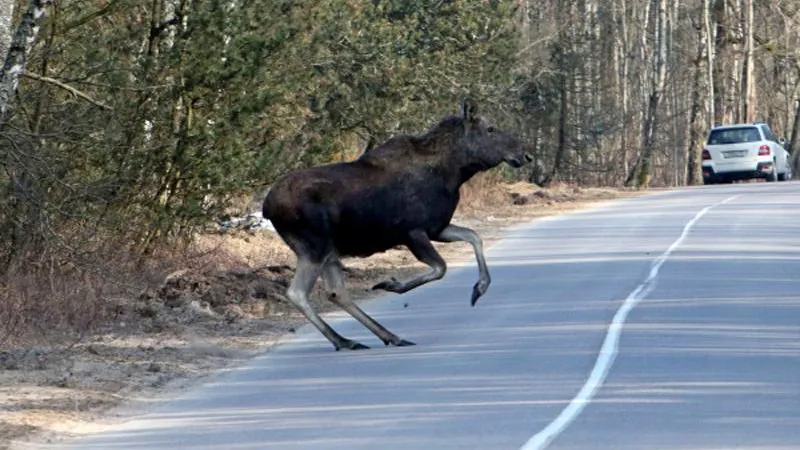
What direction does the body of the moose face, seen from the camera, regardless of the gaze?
to the viewer's right

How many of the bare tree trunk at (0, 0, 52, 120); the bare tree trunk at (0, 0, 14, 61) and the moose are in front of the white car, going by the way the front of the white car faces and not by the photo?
0

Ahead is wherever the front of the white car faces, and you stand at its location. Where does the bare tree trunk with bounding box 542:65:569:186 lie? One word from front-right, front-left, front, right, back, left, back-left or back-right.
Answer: left

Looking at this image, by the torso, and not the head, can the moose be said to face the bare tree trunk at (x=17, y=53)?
no

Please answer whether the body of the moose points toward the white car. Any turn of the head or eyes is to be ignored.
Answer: no

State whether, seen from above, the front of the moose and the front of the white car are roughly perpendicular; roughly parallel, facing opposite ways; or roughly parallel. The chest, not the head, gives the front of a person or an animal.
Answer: roughly perpendicular

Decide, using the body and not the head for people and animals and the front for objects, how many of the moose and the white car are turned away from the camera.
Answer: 1

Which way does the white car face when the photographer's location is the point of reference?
facing away from the viewer

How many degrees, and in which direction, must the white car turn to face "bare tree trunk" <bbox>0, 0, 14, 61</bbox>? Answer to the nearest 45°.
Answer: approximately 180°

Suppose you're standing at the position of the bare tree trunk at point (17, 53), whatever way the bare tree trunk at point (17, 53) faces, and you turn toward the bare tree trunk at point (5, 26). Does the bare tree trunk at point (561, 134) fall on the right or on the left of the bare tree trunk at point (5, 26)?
right

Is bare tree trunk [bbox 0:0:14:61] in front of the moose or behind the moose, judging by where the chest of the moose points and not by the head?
behind

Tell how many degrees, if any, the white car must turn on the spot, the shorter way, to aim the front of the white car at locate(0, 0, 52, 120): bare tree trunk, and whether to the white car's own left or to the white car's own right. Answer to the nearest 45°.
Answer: approximately 180°

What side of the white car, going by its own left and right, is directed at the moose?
back
